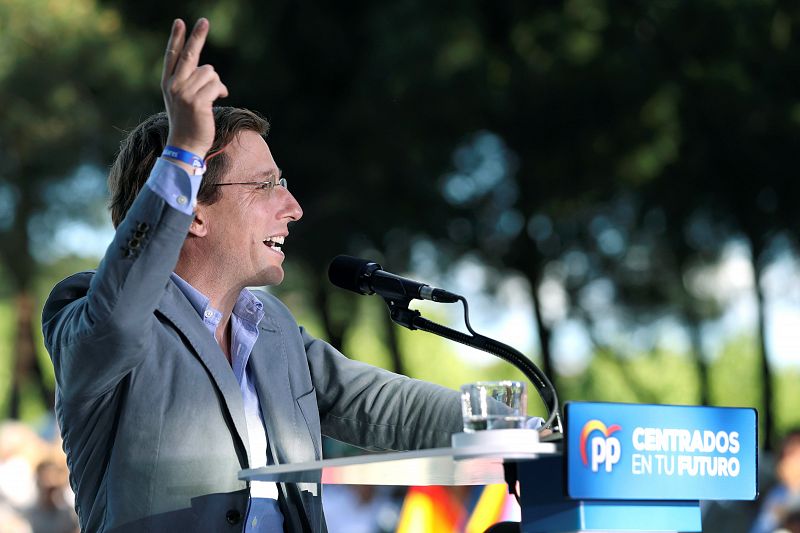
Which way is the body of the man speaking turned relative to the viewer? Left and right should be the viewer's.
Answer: facing the viewer and to the right of the viewer

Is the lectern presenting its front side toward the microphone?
no

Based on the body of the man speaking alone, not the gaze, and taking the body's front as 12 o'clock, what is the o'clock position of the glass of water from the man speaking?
The glass of water is roughly at 12 o'clock from the man speaking.

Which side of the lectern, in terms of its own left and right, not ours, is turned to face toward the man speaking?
back

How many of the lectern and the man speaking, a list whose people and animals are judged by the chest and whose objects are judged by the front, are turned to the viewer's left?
0

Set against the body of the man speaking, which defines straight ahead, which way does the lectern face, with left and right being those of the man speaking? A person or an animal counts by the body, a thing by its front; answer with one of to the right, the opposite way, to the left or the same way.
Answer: the same way

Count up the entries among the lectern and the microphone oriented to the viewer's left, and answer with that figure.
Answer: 1

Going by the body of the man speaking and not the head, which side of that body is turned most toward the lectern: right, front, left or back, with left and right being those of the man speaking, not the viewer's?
front

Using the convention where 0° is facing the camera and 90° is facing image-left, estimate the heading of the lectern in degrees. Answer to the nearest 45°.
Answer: approximately 315°

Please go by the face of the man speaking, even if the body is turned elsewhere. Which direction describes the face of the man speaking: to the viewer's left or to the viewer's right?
to the viewer's right

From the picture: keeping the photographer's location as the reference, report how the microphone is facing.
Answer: facing to the left of the viewer
